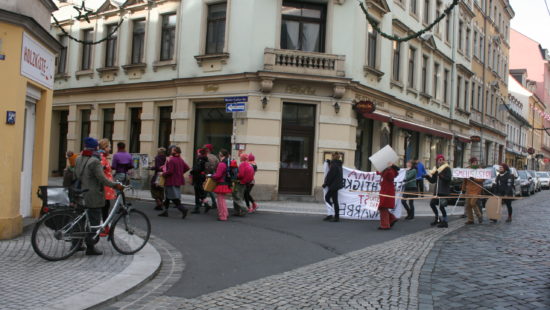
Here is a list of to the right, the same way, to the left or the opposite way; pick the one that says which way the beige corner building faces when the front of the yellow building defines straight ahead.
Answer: to the right

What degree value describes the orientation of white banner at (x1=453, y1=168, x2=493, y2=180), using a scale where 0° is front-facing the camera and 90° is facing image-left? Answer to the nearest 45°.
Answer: approximately 0°

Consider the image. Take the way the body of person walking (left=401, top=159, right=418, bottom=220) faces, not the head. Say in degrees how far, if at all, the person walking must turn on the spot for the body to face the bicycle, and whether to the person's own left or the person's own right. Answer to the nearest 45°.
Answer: approximately 45° to the person's own left

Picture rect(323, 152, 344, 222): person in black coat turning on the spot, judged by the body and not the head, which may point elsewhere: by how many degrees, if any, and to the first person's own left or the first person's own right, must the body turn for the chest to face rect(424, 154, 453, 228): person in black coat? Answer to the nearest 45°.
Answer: approximately 180°

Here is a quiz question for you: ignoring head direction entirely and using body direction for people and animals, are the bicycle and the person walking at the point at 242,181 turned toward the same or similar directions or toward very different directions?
very different directions

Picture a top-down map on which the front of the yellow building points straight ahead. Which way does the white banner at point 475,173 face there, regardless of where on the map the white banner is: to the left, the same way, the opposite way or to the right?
to the right

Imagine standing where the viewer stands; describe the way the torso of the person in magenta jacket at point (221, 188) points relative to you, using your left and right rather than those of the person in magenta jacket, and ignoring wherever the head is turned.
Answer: facing to the left of the viewer

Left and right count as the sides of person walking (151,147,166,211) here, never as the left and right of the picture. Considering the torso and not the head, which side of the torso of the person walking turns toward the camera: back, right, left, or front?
left

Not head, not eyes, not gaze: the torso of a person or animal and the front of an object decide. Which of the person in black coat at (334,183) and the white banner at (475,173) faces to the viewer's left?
the person in black coat

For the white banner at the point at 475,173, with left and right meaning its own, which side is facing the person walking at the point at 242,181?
right

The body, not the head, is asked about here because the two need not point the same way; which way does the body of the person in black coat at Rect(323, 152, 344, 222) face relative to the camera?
to the viewer's left

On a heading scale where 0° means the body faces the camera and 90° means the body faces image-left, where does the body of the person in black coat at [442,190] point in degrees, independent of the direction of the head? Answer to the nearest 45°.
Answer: approximately 45°

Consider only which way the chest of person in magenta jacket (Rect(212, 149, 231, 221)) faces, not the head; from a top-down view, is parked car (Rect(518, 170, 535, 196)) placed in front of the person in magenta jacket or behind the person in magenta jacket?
behind
